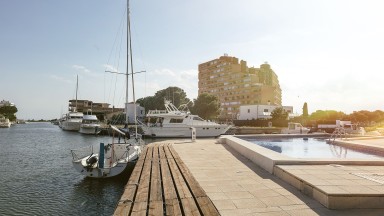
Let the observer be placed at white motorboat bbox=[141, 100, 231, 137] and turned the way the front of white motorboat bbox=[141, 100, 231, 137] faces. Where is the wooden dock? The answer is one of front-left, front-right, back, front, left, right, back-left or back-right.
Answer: right

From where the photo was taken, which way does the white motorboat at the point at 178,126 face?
to the viewer's right

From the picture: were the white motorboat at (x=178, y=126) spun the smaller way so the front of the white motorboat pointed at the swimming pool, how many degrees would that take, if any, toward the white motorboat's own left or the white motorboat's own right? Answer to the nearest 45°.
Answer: approximately 90° to the white motorboat's own right
